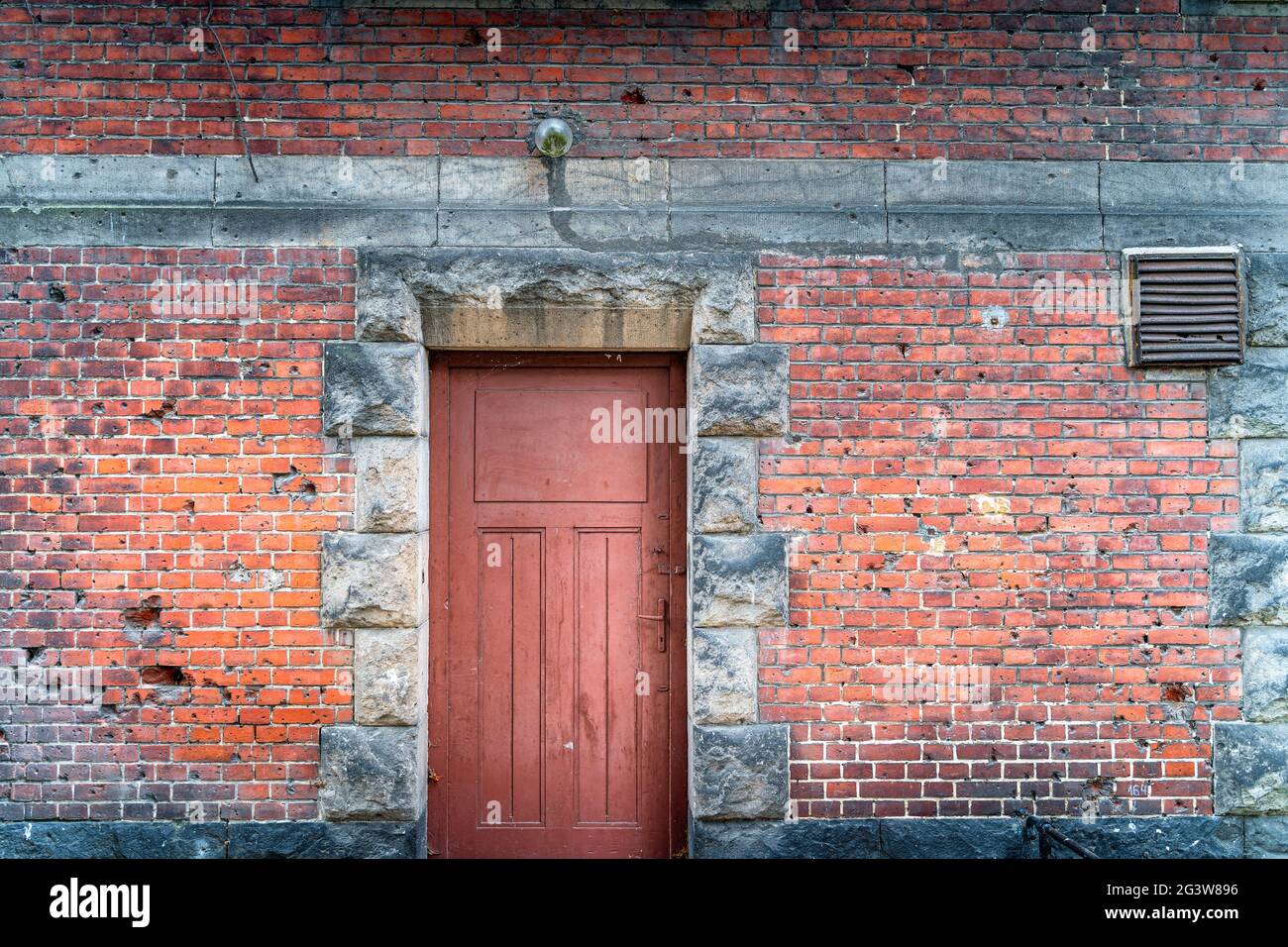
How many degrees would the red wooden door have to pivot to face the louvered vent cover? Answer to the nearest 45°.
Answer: approximately 90° to its left

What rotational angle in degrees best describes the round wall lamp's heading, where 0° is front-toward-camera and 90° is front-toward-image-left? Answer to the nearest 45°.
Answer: approximately 0°

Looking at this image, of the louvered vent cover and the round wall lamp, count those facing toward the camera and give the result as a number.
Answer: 2

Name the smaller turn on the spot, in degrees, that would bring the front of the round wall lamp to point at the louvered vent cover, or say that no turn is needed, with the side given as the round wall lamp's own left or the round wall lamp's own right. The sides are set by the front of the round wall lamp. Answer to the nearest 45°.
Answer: approximately 90° to the round wall lamp's own left
